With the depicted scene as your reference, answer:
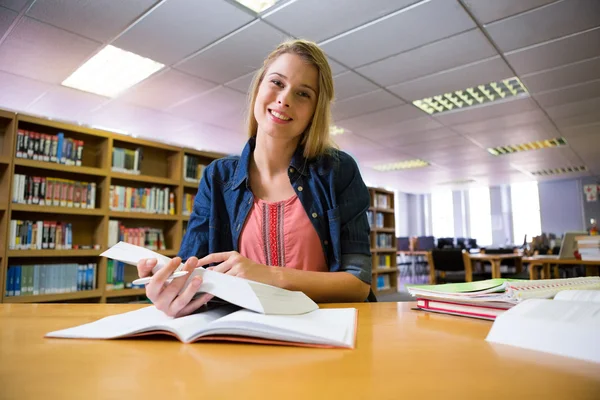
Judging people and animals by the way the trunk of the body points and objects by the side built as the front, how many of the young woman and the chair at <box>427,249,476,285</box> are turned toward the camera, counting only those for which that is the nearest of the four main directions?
1

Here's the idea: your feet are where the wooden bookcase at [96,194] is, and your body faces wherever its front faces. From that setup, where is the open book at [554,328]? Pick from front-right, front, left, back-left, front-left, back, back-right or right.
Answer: front-right

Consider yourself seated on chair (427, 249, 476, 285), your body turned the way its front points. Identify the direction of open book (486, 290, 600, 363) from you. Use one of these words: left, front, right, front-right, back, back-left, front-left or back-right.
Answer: back

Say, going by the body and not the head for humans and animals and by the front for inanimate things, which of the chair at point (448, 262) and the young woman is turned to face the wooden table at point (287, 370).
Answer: the young woman

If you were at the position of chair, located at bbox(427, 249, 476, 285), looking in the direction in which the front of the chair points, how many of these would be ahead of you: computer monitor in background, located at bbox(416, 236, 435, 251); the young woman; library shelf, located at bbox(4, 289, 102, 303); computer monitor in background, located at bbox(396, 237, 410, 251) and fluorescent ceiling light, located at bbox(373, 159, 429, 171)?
3

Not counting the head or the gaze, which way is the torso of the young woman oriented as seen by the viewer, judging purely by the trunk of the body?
toward the camera

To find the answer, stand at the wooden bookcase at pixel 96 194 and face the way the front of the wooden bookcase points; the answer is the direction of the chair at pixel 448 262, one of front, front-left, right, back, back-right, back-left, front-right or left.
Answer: front-left

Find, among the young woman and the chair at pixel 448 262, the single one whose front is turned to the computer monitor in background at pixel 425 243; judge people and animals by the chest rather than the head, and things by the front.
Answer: the chair

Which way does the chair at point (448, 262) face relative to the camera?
away from the camera

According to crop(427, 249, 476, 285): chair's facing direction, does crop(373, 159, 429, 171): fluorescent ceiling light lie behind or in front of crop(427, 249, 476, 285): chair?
in front

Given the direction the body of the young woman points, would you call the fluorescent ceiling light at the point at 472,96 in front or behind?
behind

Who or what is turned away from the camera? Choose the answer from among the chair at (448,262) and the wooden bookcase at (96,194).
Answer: the chair

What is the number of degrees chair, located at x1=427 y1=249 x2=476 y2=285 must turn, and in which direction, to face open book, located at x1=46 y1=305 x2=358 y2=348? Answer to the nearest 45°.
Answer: approximately 180°

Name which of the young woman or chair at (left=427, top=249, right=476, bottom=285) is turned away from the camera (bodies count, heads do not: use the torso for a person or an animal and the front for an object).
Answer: the chair
